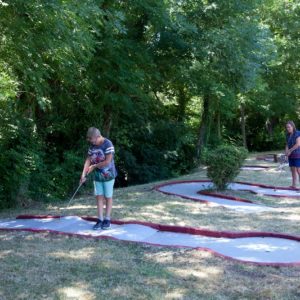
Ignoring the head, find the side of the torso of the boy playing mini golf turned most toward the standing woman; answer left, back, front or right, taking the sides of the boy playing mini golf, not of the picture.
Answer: back

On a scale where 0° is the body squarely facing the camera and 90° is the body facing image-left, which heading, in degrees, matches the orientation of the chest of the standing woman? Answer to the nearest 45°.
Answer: approximately 45°

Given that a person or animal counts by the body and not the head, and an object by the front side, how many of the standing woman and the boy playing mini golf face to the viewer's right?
0

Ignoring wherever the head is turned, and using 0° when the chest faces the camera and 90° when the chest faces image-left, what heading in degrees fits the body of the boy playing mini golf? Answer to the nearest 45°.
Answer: approximately 45°

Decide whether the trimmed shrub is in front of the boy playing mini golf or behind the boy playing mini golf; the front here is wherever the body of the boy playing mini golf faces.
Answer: behind
